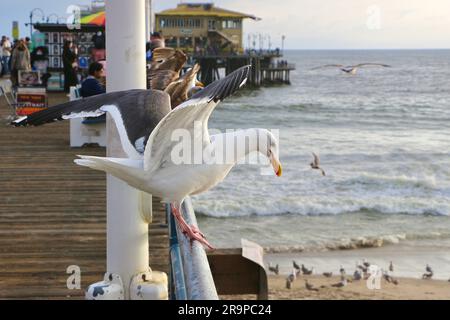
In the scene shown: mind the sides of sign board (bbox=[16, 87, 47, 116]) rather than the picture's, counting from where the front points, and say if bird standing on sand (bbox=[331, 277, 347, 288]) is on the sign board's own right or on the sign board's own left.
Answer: on the sign board's own left

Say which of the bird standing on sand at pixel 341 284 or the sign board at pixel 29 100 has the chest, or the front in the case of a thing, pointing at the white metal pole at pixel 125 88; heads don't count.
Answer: the sign board

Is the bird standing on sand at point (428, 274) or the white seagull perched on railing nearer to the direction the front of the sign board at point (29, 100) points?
the white seagull perched on railing

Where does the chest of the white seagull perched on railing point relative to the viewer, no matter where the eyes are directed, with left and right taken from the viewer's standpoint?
facing to the right of the viewer

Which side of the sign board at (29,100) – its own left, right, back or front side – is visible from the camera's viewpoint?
front

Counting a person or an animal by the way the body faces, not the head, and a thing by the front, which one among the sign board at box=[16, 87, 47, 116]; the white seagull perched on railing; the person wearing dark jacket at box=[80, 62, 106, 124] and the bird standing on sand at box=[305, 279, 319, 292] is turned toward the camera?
the sign board

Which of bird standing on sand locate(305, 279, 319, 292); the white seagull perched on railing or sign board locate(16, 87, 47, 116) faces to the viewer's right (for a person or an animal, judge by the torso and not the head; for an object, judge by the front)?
the white seagull perched on railing

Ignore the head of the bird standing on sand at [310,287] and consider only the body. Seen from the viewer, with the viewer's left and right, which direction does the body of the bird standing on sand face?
facing to the left of the viewer

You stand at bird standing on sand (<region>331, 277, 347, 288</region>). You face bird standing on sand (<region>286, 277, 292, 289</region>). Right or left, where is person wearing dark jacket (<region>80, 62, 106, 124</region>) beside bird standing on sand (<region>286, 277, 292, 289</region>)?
left

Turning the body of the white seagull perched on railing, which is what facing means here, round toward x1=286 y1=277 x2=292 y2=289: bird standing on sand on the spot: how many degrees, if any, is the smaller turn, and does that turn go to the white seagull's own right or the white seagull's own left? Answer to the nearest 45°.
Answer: approximately 90° to the white seagull's own left
